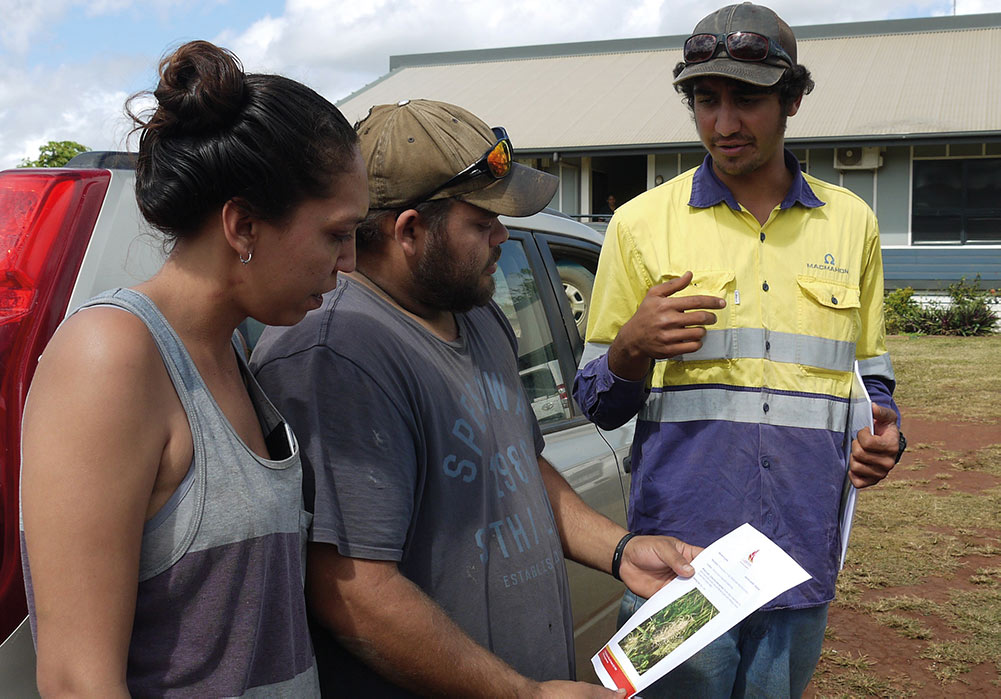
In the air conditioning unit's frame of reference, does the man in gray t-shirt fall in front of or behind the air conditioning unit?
in front

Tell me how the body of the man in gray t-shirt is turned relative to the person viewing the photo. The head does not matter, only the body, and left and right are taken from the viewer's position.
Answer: facing the viewer and to the right of the viewer

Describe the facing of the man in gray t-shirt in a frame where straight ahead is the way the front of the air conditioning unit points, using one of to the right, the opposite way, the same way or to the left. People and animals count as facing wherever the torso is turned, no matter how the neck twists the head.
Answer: to the left

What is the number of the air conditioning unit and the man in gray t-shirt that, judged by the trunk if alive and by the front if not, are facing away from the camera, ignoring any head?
0

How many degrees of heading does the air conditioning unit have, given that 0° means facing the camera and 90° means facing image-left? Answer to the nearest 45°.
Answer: approximately 0°

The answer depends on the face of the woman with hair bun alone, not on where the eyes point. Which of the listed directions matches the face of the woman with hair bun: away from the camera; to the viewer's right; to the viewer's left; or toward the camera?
to the viewer's right
